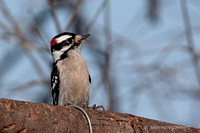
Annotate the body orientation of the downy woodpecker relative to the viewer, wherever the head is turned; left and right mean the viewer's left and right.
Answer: facing the viewer and to the right of the viewer
